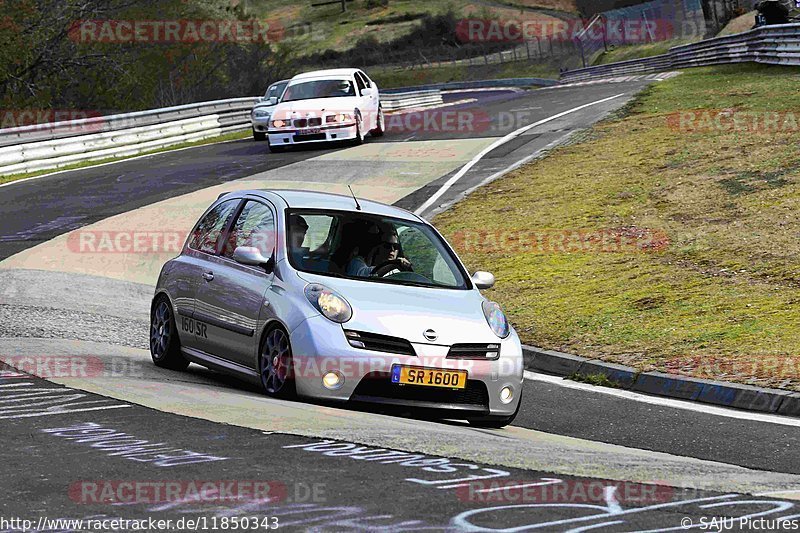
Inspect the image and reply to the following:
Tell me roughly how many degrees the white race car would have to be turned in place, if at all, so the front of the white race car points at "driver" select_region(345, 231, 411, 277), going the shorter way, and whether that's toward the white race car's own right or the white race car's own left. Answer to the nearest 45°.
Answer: approximately 45° to the white race car's own left

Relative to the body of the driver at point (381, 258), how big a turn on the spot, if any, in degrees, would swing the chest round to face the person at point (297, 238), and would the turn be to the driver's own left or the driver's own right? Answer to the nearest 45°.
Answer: approximately 135° to the driver's own right

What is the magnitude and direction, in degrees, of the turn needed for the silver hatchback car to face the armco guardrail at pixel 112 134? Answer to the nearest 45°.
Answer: approximately 135° to its left

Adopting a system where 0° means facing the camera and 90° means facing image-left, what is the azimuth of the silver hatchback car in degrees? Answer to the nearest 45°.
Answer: approximately 315°

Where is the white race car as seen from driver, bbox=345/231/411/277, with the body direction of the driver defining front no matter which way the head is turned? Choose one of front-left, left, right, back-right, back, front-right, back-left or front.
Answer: back-left

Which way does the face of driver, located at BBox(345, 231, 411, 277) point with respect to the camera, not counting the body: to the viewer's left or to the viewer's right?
to the viewer's right

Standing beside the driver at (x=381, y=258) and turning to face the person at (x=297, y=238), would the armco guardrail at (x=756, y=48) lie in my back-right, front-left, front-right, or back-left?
back-right

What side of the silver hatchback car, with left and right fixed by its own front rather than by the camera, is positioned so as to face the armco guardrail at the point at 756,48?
left
